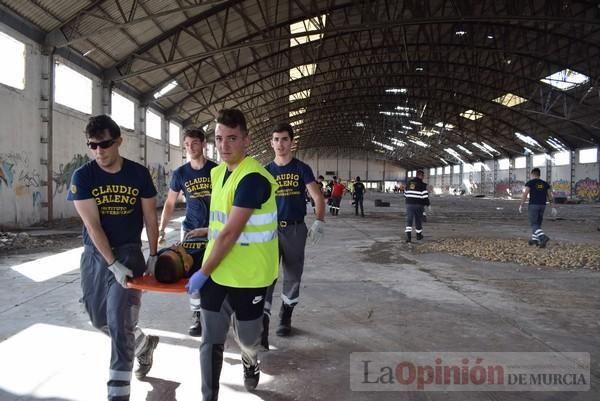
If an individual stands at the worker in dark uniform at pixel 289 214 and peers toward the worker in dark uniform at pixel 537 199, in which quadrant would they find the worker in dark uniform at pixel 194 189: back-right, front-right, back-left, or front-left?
back-left

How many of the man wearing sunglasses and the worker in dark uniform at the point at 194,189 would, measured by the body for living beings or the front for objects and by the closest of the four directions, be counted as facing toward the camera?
2

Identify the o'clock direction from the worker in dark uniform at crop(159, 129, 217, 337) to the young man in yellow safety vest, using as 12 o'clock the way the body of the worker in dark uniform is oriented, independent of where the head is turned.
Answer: The young man in yellow safety vest is roughly at 12 o'clock from the worker in dark uniform.

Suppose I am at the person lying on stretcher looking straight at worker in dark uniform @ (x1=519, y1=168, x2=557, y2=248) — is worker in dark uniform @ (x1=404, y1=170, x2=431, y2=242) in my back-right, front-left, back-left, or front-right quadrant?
front-left

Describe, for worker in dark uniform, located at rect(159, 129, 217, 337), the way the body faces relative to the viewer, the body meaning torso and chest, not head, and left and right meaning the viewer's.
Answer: facing the viewer

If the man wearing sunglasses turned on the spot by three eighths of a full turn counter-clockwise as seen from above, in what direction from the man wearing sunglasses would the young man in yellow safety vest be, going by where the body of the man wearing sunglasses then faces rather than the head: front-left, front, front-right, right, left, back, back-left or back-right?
right

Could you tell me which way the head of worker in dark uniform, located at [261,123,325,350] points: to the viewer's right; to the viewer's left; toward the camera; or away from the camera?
toward the camera

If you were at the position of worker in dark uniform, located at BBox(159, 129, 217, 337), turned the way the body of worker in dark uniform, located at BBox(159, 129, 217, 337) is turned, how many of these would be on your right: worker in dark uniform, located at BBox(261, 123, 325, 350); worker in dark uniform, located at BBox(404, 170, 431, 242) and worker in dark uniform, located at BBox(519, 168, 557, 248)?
0

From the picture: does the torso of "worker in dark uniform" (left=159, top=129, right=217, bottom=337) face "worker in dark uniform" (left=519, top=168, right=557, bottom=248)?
no

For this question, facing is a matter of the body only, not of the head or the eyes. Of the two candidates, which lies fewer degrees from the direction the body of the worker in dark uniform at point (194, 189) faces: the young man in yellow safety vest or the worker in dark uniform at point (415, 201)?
the young man in yellow safety vest

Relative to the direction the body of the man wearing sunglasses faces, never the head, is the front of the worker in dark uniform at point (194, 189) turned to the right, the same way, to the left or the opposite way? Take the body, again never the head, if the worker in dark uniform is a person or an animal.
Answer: the same way

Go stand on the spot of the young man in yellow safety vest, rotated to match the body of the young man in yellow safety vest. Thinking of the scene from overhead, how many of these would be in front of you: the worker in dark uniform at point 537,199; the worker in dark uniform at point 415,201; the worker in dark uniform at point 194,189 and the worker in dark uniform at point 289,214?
0

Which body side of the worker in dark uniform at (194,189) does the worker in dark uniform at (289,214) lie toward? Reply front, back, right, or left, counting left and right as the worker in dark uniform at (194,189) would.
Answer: left

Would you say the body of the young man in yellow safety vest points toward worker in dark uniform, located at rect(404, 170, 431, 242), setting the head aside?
no

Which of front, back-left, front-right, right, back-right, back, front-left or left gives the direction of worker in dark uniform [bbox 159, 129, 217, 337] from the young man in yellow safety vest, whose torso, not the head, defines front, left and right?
back-right

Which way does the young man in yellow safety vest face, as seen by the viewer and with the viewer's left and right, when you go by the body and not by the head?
facing the viewer and to the left of the viewer

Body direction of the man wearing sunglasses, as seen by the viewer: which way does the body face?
toward the camera
